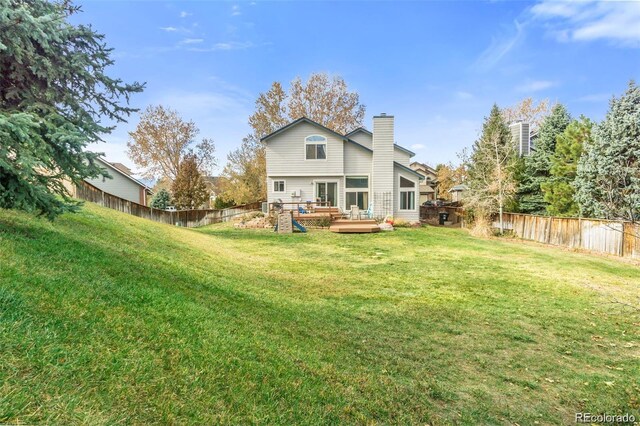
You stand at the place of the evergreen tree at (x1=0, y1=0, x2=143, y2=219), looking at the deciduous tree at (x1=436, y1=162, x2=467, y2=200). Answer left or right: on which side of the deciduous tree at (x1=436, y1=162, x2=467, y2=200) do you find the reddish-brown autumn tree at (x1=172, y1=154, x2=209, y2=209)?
left

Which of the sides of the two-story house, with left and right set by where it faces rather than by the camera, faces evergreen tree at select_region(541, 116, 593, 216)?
right

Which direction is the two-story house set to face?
away from the camera

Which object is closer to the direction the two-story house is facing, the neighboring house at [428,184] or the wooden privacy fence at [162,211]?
the neighboring house
